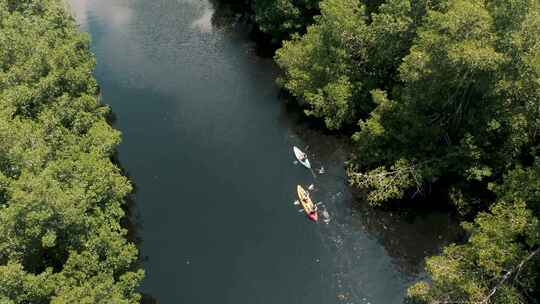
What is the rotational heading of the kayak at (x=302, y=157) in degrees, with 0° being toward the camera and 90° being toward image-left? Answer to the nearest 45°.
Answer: approximately 135°

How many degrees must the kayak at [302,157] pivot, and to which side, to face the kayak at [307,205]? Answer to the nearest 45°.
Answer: approximately 135° to its left
